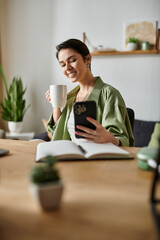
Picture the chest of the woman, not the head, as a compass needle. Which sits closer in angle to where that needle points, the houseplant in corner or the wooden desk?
the wooden desk

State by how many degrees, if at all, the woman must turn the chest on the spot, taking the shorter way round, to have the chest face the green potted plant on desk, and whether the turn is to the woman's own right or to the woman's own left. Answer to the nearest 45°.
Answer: approximately 45° to the woman's own left

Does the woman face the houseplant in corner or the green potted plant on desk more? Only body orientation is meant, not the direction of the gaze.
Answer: the green potted plant on desk

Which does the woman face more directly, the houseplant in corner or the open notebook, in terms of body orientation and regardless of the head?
the open notebook

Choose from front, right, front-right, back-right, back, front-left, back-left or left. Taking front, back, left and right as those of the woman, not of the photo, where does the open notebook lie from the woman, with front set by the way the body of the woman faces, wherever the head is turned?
front-left

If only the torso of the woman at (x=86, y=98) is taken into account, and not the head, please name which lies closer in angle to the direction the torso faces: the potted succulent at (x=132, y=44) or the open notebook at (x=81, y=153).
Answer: the open notebook

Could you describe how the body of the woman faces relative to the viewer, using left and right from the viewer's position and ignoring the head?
facing the viewer and to the left of the viewer
